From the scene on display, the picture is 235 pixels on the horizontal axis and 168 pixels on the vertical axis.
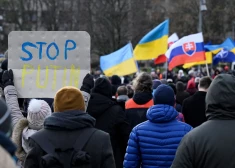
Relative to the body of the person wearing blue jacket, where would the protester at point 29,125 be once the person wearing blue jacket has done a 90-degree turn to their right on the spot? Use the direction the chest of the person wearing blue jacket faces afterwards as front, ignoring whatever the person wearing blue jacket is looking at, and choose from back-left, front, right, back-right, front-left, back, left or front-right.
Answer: back

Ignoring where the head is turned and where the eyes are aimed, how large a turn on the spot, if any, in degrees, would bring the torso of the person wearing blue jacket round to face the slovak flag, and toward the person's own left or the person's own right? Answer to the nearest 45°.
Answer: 0° — they already face it

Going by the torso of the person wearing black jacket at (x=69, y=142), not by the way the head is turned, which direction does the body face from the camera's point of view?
away from the camera

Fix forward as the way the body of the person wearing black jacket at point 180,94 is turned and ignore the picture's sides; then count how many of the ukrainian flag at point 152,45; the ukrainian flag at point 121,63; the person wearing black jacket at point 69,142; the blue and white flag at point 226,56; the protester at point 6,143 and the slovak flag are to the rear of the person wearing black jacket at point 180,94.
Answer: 2

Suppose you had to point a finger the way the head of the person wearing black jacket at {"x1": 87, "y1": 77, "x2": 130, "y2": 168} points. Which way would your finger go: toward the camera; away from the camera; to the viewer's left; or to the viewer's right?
away from the camera

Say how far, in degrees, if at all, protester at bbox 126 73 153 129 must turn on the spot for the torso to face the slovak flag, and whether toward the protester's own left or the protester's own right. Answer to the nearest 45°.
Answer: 0° — they already face it

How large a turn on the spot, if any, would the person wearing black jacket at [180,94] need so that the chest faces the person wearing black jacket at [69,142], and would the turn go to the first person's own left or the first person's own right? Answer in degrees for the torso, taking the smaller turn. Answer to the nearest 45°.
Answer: approximately 180°

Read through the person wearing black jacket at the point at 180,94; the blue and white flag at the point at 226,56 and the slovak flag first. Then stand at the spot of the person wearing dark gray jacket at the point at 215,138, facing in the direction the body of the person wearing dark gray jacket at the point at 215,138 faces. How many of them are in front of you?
3

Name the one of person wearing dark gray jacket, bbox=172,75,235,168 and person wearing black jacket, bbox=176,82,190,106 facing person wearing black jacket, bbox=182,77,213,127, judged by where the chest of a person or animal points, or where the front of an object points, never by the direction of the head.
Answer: person wearing dark gray jacket, bbox=172,75,235,168

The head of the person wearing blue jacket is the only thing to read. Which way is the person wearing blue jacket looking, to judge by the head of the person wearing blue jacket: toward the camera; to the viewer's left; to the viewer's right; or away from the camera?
away from the camera

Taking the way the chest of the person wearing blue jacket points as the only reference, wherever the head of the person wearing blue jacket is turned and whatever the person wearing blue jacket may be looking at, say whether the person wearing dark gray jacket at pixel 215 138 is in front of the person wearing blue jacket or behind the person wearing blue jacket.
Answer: behind

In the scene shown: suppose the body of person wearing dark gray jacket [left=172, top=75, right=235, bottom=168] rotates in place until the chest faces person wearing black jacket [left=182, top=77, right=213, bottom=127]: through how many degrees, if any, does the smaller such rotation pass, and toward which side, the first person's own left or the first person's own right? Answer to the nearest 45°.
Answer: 0° — they already face them

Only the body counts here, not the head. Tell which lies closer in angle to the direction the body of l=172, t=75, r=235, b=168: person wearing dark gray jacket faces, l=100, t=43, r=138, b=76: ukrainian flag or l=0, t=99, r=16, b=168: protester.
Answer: the ukrainian flag

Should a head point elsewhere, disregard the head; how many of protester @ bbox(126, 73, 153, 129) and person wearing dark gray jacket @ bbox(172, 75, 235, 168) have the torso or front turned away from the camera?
2

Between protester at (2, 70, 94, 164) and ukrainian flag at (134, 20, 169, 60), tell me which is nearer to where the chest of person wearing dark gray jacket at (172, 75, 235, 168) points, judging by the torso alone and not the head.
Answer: the ukrainian flag

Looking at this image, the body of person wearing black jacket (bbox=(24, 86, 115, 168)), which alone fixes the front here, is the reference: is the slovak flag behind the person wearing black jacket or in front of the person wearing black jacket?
in front

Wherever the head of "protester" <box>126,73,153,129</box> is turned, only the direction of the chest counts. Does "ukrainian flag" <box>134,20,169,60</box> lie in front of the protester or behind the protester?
in front

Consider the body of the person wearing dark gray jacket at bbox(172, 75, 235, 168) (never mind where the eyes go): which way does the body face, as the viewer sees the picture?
away from the camera
